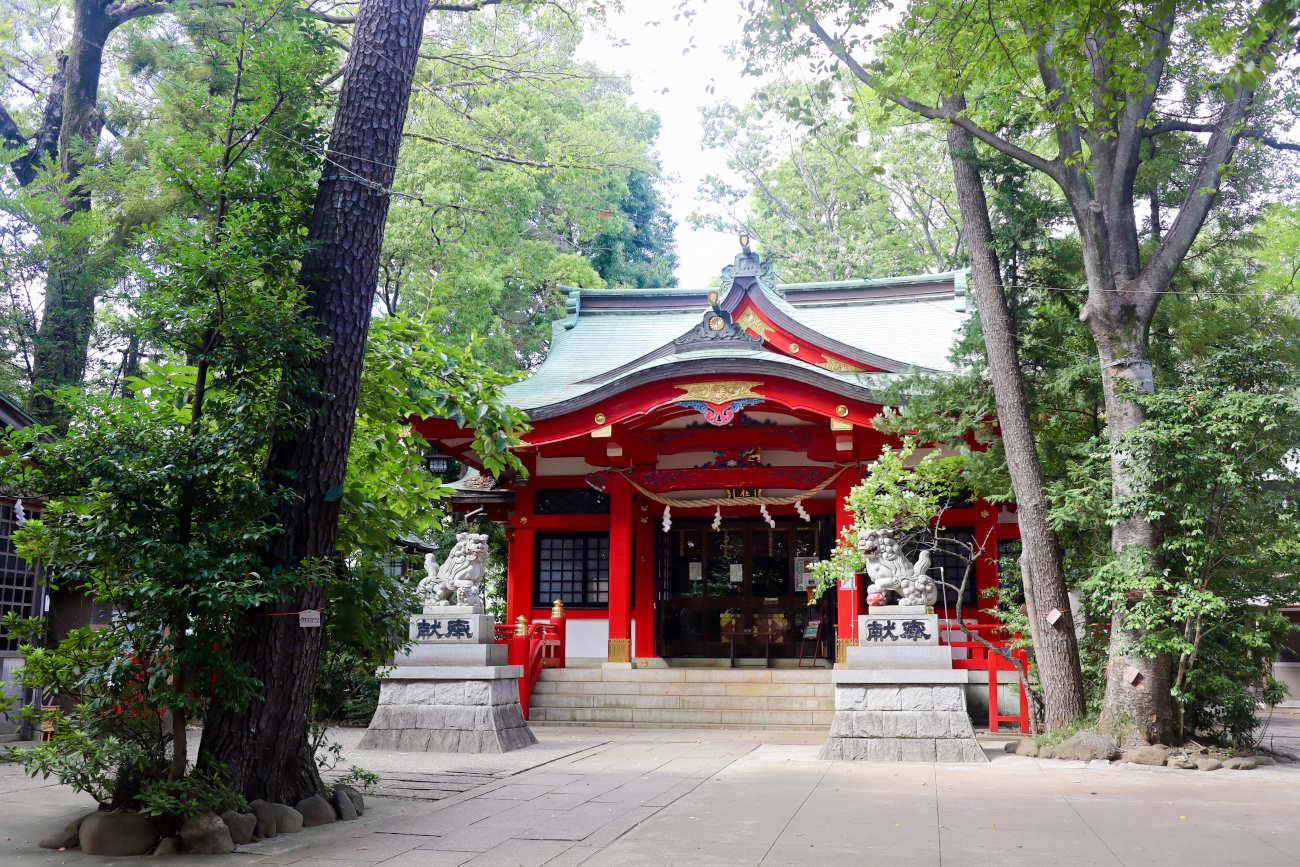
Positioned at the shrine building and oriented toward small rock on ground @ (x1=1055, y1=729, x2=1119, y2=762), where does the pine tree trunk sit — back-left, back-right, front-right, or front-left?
front-right

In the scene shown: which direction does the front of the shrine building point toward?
toward the camera

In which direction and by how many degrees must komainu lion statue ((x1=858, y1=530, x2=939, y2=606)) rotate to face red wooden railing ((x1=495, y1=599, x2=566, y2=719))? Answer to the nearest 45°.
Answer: approximately 45° to its right

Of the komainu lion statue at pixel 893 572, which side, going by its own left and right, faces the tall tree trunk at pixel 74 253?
front

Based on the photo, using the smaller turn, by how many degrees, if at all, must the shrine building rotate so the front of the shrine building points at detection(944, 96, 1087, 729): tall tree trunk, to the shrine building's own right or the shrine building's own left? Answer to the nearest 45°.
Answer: approximately 45° to the shrine building's own left

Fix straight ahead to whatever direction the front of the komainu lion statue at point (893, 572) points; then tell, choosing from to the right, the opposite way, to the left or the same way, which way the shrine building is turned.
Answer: to the left

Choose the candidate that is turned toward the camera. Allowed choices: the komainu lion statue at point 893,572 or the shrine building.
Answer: the shrine building

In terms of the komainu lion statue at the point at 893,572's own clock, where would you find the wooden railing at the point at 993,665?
The wooden railing is roughly at 4 o'clock from the komainu lion statue.

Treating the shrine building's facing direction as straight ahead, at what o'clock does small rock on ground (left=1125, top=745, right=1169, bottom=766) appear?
The small rock on ground is roughly at 11 o'clock from the shrine building.

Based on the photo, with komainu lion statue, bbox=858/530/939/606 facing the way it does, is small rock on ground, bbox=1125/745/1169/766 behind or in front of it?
behind

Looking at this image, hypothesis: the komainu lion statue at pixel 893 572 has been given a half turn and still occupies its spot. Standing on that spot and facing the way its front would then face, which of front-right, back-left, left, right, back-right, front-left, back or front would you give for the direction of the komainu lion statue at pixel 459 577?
back

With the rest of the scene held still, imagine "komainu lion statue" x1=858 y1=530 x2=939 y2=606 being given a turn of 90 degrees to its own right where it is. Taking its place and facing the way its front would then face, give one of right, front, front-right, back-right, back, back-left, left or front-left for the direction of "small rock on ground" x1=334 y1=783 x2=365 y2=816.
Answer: back-left

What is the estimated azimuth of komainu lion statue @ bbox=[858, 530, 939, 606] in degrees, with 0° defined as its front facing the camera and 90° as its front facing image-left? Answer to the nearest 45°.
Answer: approximately 90°

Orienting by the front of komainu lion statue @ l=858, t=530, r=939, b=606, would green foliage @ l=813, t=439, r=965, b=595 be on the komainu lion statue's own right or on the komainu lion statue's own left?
on the komainu lion statue's own right

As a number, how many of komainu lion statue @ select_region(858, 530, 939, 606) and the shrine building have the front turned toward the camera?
1

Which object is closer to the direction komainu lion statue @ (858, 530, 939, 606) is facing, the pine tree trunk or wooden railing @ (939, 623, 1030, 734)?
the pine tree trunk

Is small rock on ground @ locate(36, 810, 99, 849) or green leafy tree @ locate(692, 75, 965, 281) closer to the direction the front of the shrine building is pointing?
the small rock on ground
